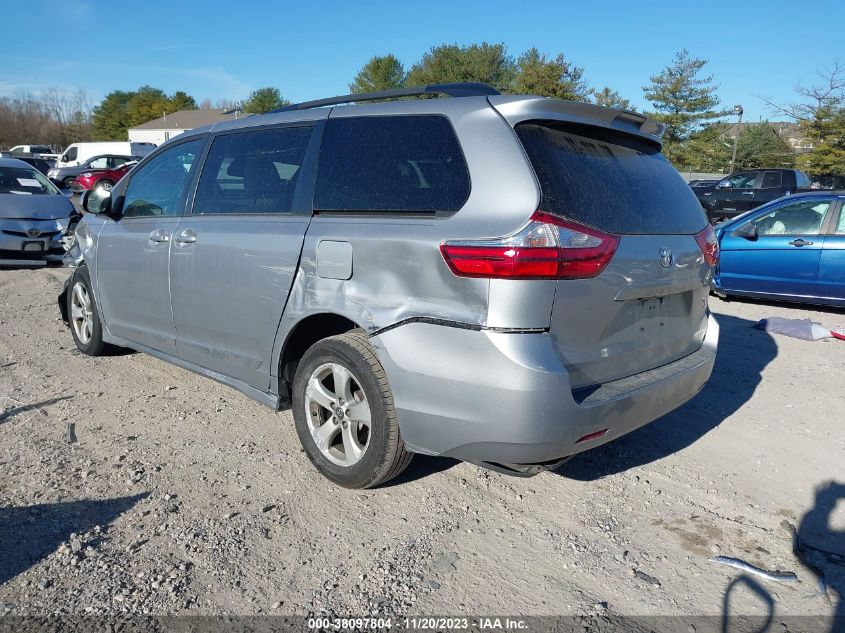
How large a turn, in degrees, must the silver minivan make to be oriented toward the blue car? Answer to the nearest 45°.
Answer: approximately 90° to its right

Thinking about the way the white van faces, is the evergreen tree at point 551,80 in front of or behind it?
behind

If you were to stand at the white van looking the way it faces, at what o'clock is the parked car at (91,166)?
The parked car is roughly at 9 o'clock from the white van.

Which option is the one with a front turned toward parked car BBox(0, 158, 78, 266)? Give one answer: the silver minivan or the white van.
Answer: the silver minivan

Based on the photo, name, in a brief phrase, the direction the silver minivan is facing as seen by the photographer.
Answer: facing away from the viewer and to the left of the viewer

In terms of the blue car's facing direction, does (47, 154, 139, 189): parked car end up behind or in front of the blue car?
in front

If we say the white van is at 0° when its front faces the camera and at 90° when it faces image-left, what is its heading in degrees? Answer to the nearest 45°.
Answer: approximately 90°

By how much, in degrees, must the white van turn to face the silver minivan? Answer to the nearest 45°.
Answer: approximately 90° to its left

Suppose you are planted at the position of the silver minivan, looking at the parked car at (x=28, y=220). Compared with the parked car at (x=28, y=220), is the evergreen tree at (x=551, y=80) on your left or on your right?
right

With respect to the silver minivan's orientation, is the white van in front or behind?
in front

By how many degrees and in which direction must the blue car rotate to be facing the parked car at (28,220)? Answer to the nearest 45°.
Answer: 0° — it already faces it

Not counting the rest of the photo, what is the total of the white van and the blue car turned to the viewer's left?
2

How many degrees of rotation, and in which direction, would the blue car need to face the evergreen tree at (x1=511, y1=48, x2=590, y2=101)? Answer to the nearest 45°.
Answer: approximately 45° to its right

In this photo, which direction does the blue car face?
to the viewer's left
